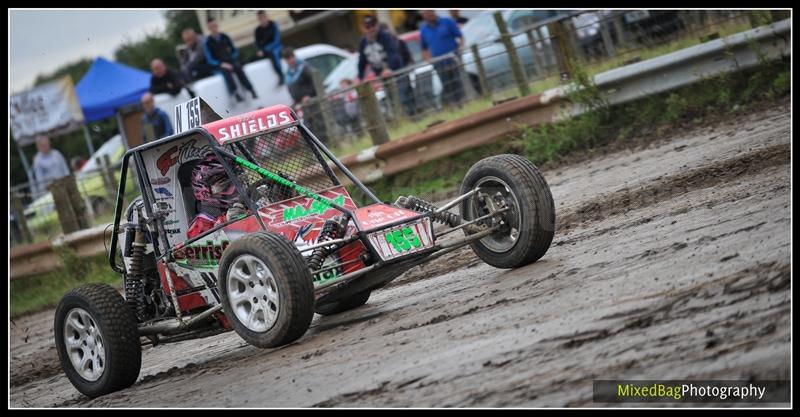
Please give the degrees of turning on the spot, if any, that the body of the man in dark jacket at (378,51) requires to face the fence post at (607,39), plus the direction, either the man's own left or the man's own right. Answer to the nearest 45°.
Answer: approximately 90° to the man's own left

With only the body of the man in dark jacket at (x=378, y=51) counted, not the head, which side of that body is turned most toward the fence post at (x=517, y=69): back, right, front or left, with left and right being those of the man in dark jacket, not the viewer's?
left

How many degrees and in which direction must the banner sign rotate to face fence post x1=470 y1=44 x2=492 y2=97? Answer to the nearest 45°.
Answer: approximately 45° to its left

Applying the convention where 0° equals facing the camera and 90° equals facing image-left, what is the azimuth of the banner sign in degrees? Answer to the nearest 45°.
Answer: approximately 0°

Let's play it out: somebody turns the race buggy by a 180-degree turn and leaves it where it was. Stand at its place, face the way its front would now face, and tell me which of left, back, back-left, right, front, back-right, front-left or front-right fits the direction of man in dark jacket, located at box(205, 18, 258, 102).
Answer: front-right

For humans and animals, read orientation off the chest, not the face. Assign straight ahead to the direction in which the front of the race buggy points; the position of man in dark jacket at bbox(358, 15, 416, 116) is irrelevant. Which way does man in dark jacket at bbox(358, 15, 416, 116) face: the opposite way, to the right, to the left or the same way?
to the right

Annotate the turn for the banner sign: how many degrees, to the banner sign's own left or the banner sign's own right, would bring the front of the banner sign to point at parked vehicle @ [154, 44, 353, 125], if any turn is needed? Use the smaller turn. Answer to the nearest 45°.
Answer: approximately 45° to the banner sign's own left

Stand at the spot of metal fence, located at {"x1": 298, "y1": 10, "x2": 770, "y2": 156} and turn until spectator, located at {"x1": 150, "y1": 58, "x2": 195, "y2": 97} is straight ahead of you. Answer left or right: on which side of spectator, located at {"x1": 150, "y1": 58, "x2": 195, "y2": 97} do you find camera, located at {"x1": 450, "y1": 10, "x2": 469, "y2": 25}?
right

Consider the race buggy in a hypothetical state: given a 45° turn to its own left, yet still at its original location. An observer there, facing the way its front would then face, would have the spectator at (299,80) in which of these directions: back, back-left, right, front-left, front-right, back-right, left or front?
left

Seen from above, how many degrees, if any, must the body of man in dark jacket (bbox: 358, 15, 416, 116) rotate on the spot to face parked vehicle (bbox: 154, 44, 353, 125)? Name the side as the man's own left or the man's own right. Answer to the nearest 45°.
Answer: approximately 90° to the man's own right
